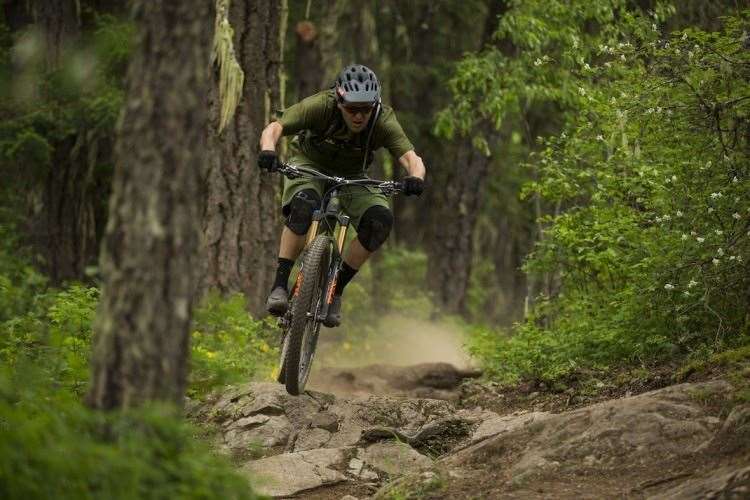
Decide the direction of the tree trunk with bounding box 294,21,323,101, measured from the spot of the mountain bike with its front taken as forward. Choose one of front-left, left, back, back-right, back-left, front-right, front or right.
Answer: back

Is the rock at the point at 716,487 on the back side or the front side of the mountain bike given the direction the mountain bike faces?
on the front side

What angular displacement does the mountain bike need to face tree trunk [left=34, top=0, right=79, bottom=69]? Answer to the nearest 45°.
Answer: approximately 135° to its right

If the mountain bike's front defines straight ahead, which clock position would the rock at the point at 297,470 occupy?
The rock is roughly at 12 o'clock from the mountain bike.

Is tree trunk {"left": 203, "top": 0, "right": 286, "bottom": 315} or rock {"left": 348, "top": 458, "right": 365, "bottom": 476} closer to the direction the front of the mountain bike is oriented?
the rock

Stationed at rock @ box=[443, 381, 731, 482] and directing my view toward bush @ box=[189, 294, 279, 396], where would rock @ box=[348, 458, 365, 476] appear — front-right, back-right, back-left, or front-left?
front-left

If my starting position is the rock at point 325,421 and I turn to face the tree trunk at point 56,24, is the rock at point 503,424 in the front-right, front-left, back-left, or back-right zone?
back-right

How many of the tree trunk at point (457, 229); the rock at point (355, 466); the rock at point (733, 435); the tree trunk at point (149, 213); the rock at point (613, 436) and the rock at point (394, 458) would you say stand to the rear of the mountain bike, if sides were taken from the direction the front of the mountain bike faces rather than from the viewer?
1

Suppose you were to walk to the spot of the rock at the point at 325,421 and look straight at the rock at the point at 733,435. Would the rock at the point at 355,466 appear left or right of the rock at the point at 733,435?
right

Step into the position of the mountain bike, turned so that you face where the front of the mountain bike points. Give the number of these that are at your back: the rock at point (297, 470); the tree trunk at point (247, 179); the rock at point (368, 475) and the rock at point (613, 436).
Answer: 1

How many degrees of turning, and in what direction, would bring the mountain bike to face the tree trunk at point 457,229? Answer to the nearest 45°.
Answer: approximately 180°

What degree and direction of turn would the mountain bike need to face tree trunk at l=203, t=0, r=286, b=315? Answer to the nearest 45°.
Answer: approximately 180°

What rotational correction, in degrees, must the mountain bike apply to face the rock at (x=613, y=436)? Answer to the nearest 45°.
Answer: approximately 45° to its left

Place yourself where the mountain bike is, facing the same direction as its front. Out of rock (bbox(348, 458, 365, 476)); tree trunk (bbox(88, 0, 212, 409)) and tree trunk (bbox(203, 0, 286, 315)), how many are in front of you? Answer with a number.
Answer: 2

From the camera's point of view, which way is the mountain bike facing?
toward the camera

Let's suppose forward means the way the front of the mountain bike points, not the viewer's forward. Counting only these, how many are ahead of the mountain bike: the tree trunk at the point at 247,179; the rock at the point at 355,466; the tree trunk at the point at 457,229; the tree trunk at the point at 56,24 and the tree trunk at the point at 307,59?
1
